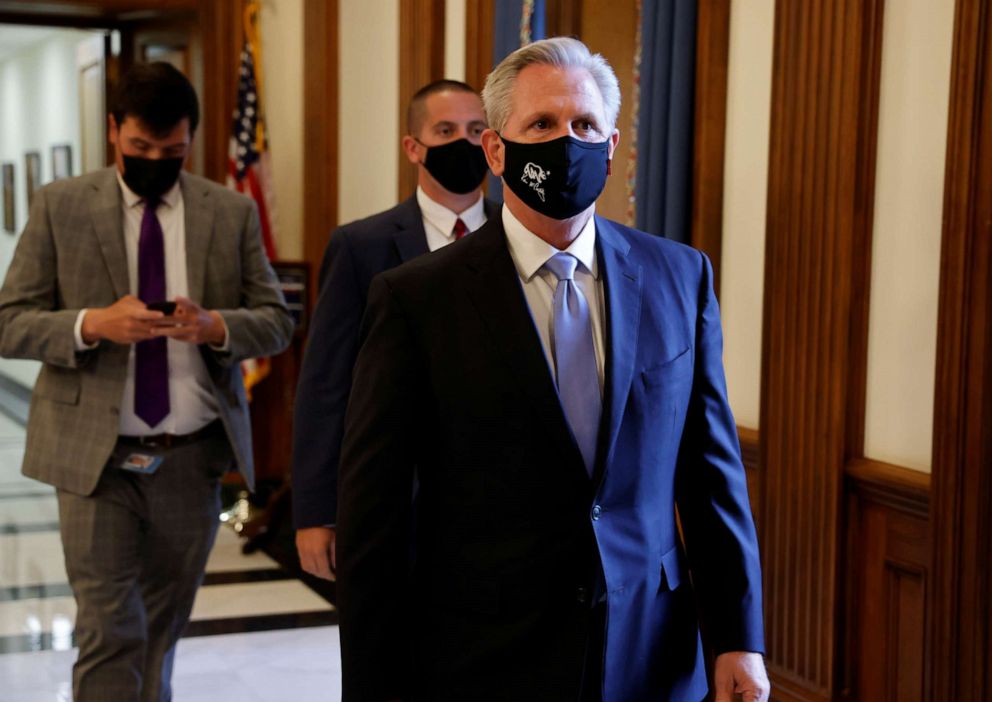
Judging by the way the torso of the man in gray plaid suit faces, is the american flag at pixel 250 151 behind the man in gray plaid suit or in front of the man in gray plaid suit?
behind

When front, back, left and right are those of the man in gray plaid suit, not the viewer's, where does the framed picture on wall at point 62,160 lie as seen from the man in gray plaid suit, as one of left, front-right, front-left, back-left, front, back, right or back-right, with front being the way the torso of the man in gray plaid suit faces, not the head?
back

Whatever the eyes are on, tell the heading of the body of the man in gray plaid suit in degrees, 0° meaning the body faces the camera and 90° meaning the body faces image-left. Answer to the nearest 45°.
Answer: approximately 0°

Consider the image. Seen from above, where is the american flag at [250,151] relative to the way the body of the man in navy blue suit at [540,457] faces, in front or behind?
behind

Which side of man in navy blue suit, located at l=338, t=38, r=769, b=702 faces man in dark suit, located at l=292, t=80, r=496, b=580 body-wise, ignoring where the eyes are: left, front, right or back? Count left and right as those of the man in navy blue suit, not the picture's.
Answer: back

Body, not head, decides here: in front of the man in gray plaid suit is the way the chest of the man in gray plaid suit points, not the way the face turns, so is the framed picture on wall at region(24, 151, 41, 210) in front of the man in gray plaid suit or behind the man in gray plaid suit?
behind

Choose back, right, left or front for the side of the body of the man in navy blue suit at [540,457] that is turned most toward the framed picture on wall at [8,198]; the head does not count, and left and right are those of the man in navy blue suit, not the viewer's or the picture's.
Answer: back

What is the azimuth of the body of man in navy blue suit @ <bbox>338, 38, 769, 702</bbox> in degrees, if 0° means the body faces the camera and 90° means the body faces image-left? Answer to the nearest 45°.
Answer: approximately 315°
